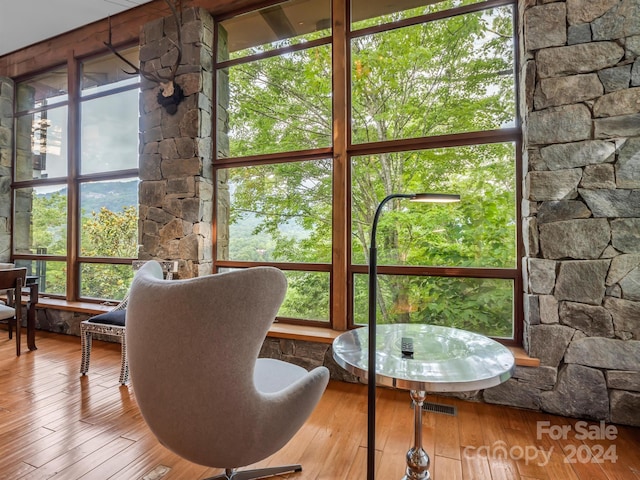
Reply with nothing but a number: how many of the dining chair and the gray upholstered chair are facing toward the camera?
0

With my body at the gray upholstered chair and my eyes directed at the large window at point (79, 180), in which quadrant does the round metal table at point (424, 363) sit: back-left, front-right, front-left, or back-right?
back-right

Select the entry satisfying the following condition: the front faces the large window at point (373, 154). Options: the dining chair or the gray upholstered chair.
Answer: the gray upholstered chair

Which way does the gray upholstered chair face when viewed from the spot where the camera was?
facing away from the viewer and to the right of the viewer

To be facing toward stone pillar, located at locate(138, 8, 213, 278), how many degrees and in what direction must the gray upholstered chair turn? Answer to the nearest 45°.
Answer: approximately 45° to its left

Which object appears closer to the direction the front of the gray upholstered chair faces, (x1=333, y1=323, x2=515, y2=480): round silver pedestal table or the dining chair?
the round silver pedestal table

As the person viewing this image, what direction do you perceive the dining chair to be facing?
facing away from the viewer and to the left of the viewer

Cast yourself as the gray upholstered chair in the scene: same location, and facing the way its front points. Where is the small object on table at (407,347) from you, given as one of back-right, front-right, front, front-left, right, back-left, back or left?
front-right

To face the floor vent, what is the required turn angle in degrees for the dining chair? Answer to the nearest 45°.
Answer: approximately 180°

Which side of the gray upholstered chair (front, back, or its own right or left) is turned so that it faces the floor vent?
front

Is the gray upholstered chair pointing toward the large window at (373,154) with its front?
yes
